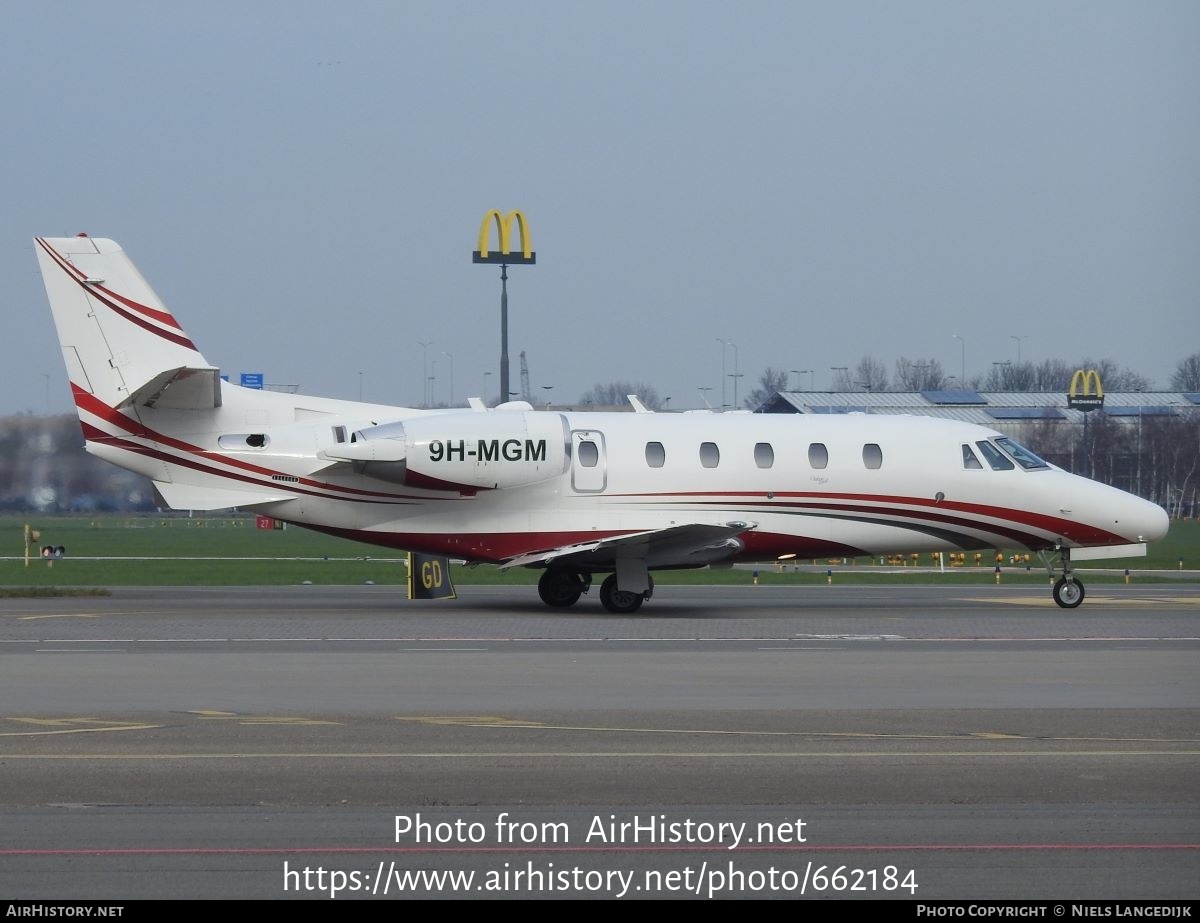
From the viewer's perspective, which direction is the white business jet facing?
to the viewer's right
